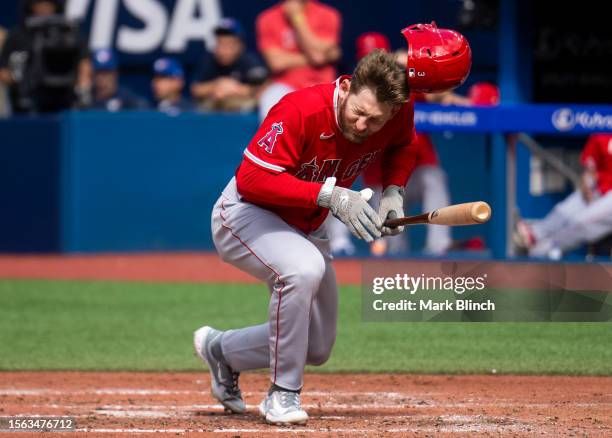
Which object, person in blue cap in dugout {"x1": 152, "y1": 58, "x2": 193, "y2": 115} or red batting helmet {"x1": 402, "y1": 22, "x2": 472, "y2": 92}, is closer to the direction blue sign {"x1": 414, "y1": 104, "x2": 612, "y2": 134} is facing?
the red batting helmet

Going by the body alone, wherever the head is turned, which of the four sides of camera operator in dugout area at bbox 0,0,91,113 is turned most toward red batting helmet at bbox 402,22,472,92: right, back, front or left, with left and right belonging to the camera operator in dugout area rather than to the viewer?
front

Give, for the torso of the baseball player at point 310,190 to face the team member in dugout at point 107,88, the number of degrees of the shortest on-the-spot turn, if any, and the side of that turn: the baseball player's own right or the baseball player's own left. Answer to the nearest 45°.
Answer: approximately 135° to the baseball player's own left

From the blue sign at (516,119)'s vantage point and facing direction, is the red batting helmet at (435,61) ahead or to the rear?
ahead

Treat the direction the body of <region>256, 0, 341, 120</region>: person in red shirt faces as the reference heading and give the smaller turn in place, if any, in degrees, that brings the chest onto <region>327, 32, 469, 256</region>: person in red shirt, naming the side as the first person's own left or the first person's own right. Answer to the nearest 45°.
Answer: approximately 45° to the first person's own left

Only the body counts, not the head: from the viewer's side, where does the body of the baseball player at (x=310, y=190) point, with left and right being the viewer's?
facing the viewer and to the right of the viewer
